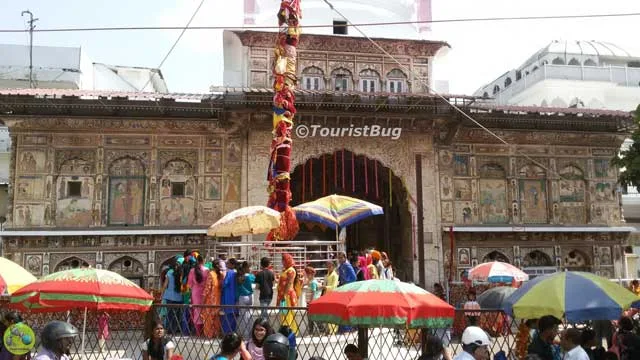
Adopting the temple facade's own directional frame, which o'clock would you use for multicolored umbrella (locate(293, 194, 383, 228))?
The multicolored umbrella is roughly at 12 o'clock from the temple facade.

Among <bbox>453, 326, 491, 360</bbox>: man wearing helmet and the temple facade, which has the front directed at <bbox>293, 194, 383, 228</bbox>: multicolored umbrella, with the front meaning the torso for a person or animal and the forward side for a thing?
the temple facade

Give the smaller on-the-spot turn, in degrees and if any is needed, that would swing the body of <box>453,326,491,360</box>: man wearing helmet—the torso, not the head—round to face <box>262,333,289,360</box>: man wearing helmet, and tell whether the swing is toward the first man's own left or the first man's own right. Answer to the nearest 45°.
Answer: approximately 135° to the first man's own right

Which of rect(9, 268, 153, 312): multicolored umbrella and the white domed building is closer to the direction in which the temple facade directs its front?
the multicolored umbrella

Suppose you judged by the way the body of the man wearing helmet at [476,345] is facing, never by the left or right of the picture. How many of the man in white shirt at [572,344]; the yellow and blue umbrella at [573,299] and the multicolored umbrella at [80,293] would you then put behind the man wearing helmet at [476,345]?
1

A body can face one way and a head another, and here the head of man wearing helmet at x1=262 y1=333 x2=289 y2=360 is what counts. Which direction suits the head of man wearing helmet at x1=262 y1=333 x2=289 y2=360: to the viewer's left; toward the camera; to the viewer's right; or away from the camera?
away from the camera

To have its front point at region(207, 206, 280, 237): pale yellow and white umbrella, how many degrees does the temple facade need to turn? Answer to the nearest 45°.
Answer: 0° — it already faces it

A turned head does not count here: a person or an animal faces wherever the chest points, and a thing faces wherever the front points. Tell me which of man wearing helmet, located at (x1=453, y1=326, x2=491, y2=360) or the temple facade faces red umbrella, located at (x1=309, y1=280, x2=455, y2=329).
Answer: the temple facade

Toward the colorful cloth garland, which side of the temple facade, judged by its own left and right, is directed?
front

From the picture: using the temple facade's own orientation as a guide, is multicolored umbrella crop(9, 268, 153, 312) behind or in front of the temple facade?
in front

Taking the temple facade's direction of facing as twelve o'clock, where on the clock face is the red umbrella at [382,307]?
The red umbrella is roughly at 12 o'clock from the temple facade.

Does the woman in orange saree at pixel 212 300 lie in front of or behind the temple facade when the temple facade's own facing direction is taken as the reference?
in front
